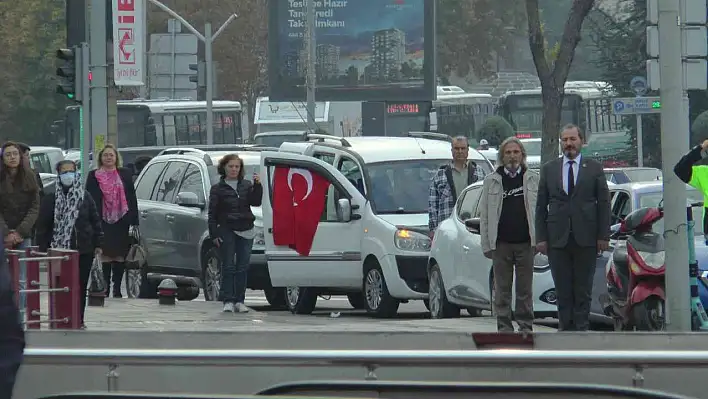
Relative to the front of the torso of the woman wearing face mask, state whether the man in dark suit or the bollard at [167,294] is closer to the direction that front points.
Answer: the man in dark suit

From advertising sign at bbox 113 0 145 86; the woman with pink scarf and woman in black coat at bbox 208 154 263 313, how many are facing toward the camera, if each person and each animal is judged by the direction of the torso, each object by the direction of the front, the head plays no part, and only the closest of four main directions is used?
3

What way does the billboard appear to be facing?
toward the camera

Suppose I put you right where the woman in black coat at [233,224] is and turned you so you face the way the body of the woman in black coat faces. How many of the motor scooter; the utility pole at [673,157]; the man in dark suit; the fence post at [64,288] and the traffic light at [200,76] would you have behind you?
1

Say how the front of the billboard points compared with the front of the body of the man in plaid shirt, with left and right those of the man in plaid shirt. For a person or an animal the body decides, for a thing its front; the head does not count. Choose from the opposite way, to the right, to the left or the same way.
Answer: the same way

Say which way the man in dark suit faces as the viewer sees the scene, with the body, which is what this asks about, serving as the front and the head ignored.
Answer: toward the camera

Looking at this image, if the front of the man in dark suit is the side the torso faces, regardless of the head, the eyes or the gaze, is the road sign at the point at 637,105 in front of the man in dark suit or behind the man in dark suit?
behind

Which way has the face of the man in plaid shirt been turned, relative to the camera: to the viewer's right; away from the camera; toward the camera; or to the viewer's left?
toward the camera

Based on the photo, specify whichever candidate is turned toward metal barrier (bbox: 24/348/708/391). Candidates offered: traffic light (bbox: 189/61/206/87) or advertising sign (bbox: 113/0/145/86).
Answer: the advertising sign

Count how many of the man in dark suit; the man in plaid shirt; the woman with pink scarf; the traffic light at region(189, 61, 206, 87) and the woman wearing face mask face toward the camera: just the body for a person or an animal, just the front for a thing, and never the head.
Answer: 4

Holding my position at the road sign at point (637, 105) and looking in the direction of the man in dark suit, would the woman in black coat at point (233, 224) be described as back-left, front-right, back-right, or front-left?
front-right

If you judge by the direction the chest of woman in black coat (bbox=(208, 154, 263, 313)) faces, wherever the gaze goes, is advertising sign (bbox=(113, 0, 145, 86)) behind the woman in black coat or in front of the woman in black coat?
behind

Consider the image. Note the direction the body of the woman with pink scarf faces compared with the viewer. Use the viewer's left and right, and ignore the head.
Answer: facing the viewer

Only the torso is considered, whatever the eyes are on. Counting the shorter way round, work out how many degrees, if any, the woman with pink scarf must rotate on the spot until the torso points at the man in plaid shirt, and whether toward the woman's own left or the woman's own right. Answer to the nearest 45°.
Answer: approximately 45° to the woman's own left

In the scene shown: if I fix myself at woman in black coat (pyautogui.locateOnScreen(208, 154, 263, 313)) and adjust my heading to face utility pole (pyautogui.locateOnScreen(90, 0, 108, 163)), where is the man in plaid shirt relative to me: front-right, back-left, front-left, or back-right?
back-right
